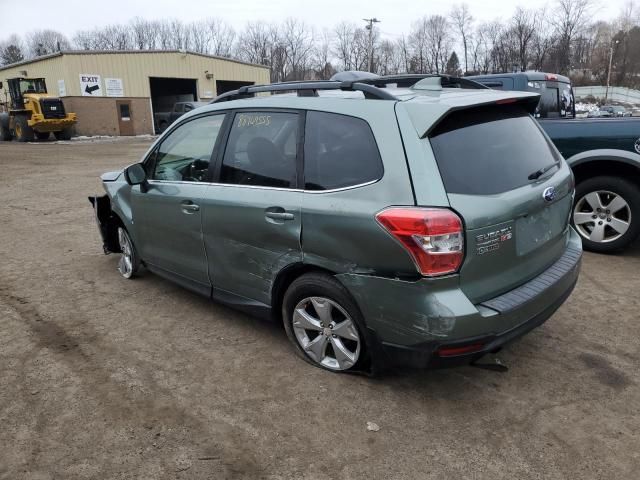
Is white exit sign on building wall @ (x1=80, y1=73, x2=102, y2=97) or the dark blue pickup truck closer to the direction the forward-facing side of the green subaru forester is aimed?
the white exit sign on building wall

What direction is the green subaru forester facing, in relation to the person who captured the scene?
facing away from the viewer and to the left of the viewer

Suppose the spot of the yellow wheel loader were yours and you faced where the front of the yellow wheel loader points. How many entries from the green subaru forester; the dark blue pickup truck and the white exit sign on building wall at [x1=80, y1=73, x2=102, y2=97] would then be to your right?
1

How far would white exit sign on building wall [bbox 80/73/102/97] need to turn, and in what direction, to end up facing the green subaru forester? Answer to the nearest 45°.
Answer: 0° — it already faces it

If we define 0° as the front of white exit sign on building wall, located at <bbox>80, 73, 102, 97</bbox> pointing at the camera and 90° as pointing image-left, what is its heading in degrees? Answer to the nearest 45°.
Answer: approximately 0°

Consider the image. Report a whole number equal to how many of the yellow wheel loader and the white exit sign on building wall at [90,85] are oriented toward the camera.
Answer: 1

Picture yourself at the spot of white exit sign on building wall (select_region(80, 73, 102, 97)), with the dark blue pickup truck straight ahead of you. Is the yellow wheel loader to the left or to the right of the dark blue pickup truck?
right
